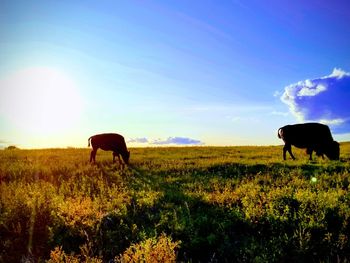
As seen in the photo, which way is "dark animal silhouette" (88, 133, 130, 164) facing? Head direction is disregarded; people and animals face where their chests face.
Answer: to the viewer's right

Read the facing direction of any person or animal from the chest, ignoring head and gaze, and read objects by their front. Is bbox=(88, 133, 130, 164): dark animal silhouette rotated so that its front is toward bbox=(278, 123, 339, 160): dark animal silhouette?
yes

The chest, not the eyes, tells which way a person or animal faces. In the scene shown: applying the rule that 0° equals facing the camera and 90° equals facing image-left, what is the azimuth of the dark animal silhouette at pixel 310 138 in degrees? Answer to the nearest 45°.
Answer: approximately 270°

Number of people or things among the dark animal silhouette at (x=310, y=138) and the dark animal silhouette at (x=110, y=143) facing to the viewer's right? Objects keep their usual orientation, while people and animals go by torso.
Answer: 2

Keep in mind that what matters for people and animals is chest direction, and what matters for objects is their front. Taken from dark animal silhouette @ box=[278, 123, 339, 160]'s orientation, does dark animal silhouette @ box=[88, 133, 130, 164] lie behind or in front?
behind
